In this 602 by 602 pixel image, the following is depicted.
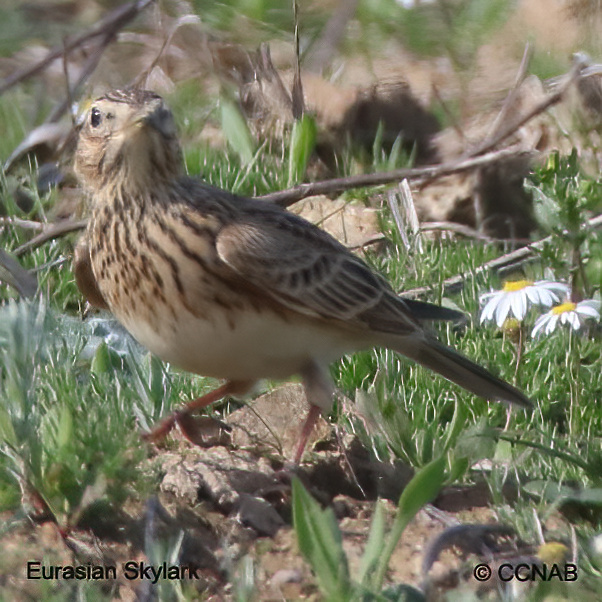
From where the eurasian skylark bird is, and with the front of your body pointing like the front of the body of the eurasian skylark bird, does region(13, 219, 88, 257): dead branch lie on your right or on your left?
on your right

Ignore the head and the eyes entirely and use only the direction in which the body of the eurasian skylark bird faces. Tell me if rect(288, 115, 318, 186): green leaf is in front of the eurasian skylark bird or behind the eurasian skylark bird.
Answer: behind

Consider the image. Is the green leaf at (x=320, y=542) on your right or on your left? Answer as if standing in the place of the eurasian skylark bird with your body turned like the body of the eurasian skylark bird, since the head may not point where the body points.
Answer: on your left

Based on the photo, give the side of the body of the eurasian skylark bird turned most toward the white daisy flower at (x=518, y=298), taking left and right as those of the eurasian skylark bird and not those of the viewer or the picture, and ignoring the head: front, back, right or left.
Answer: back

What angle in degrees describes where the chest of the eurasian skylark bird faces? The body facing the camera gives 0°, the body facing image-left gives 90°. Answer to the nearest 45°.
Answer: approximately 45°

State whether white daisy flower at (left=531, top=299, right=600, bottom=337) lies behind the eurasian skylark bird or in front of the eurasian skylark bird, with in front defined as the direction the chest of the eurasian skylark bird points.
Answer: behind

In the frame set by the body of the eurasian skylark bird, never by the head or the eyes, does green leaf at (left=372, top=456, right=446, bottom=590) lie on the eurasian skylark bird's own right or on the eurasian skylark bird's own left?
on the eurasian skylark bird's own left

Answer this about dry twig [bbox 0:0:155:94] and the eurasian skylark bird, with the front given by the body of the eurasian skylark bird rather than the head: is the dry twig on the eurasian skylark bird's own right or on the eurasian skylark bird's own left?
on the eurasian skylark bird's own right

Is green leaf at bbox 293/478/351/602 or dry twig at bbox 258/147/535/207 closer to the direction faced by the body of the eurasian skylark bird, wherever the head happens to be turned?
the green leaf

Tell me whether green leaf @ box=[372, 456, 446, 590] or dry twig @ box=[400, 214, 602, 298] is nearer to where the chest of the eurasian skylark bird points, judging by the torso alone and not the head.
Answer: the green leaf
